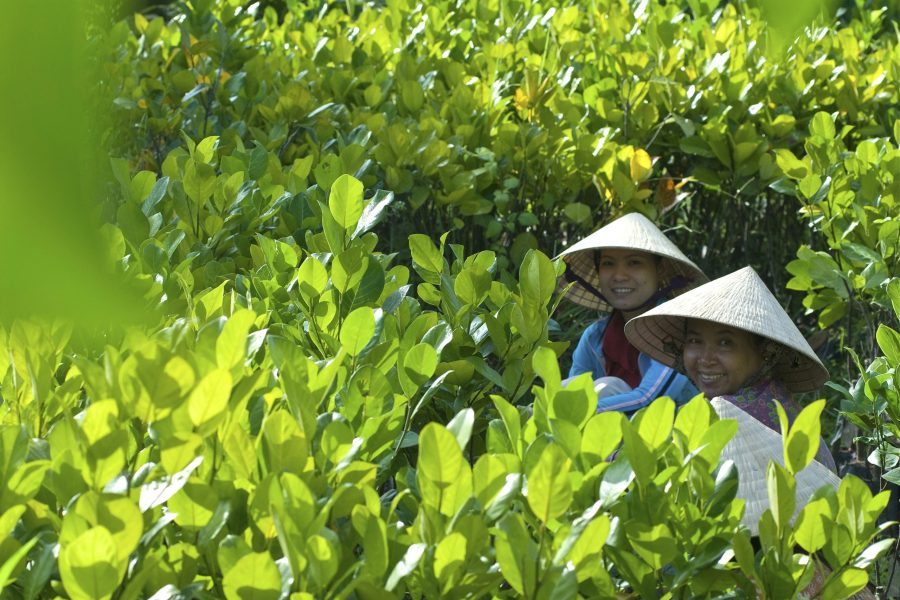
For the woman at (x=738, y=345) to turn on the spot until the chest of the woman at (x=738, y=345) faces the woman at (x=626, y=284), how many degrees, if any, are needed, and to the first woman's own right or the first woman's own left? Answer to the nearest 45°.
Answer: approximately 90° to the first woman's own right

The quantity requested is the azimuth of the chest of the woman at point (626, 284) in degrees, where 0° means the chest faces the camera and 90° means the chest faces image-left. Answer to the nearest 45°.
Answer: approximately 45°

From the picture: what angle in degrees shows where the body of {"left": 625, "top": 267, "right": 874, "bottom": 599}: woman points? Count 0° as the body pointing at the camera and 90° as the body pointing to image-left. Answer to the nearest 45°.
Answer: approximately 45°

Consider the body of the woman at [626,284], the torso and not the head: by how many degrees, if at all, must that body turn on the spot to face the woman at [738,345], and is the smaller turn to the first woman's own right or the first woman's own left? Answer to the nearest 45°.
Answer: approximately 45° to the first woman's own left
